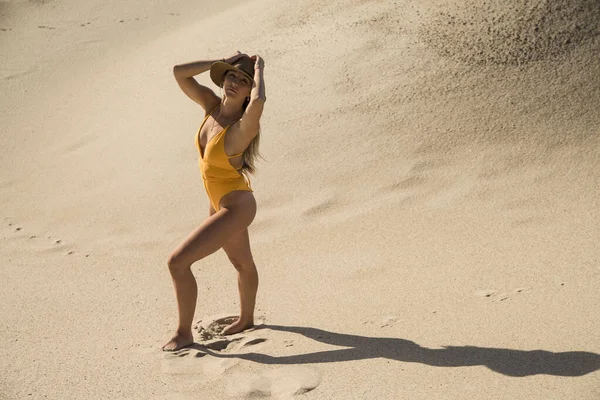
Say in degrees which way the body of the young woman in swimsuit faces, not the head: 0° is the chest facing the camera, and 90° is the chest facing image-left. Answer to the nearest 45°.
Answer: approximately 45°
